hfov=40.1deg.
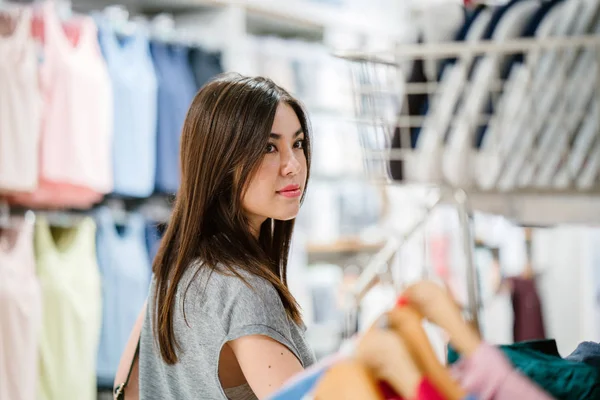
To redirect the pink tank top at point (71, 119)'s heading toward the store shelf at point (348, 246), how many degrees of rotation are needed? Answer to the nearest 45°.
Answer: approximately 135° to its left

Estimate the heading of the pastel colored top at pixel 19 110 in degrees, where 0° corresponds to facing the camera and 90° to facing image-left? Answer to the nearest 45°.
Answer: approximately 0°

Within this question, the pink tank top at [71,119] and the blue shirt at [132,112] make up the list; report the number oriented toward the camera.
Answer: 2

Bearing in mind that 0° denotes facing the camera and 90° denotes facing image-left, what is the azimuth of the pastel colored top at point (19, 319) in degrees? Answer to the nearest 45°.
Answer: approximately 0°

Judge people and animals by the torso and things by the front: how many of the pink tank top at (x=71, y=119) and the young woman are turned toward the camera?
1

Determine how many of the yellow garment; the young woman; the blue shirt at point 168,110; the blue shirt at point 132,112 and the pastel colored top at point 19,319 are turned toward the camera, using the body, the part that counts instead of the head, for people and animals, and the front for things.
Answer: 4

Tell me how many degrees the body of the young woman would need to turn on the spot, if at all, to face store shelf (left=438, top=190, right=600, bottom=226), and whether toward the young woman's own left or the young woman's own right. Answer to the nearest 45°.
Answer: approximately 45° to the young woman's own right
